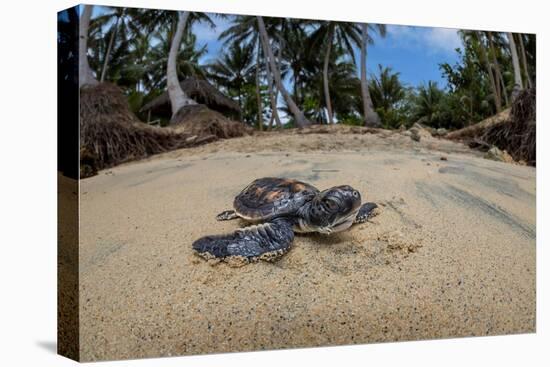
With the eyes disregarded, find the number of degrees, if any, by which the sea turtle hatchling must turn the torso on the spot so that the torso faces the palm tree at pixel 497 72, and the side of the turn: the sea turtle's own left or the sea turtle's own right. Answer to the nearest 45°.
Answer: approximately 90° to the sea turtle's own left

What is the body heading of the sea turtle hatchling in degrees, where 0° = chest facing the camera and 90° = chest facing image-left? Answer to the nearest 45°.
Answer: approximately 315°

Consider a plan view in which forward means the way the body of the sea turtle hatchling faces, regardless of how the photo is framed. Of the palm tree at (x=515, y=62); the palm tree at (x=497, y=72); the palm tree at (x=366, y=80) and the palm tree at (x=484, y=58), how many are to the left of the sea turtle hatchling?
4

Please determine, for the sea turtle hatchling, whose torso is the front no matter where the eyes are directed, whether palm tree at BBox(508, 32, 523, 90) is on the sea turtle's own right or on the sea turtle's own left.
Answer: on the sea turtle's own left

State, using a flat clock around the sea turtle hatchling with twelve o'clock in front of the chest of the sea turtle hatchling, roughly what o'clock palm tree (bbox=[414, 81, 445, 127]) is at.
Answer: The palm tree is roughly at 9 o'clock from the sea turtle hatchling.

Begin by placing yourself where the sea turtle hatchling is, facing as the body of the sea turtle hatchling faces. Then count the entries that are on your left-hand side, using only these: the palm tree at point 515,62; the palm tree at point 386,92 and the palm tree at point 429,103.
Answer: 3

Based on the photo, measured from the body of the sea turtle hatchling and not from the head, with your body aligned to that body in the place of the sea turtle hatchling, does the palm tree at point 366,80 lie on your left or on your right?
on your left
